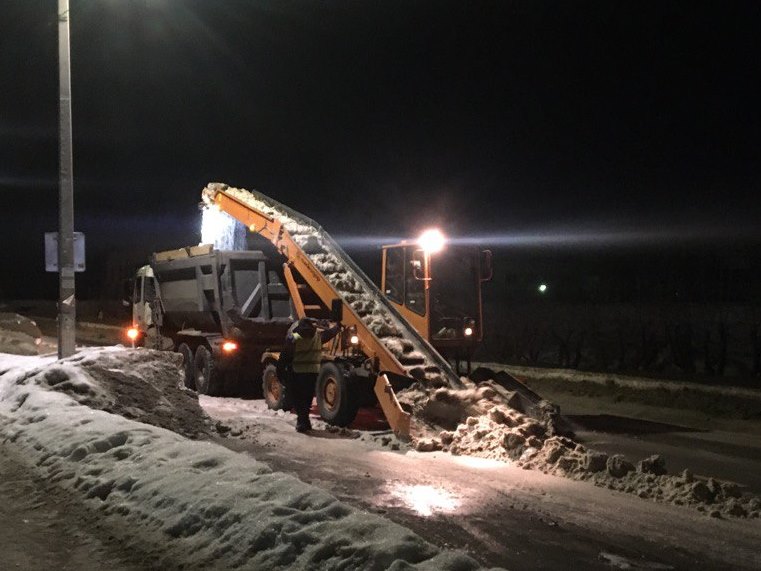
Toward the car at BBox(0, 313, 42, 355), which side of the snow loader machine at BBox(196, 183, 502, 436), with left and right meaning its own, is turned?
back

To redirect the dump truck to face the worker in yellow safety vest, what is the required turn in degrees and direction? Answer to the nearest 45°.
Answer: approximately 135° to its left

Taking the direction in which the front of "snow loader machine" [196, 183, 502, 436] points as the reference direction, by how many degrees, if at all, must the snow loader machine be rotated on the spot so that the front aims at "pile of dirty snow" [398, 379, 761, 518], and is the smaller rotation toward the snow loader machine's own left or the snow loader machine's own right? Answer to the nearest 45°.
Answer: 0° — it already faces it

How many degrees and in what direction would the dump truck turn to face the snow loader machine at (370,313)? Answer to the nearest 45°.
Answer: approximately 180°

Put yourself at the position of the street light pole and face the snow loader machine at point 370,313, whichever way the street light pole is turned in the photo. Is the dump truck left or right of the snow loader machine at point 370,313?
left

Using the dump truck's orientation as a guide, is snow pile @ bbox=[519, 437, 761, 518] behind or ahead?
behind

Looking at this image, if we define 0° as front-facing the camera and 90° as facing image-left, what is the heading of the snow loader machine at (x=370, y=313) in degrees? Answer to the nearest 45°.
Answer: approximately 315°

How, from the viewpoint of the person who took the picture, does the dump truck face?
facing away from the viewer and to the left of the viewer

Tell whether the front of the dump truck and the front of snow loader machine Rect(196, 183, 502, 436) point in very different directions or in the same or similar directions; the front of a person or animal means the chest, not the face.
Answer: very different directions

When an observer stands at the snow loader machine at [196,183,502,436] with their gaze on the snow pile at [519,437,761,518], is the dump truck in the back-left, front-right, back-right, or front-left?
back-right

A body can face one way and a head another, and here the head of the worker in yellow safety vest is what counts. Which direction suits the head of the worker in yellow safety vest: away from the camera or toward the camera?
away from the camera
